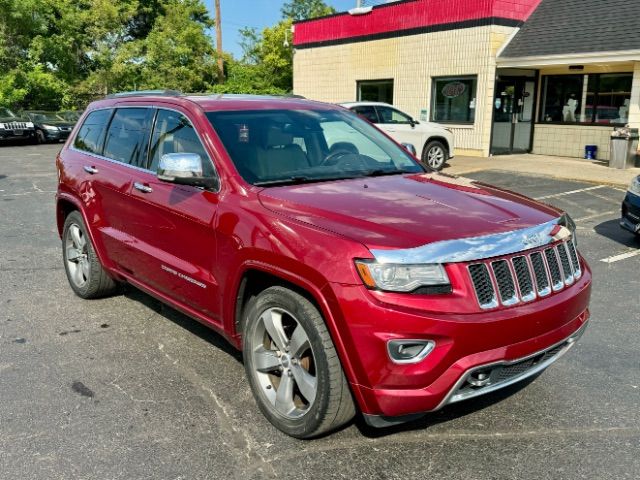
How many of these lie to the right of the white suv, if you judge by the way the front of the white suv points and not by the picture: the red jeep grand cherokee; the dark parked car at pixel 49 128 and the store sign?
1

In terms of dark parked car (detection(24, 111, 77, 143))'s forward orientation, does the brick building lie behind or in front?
in front

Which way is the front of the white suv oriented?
to the viewer's right

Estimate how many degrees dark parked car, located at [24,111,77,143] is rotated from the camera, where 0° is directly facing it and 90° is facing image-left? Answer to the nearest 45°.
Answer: approximately 315°

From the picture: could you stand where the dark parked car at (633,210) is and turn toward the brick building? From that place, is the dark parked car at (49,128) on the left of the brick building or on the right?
left

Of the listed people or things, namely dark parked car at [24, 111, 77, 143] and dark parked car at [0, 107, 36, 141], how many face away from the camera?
0

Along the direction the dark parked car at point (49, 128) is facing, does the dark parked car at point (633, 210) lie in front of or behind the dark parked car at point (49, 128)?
in front
